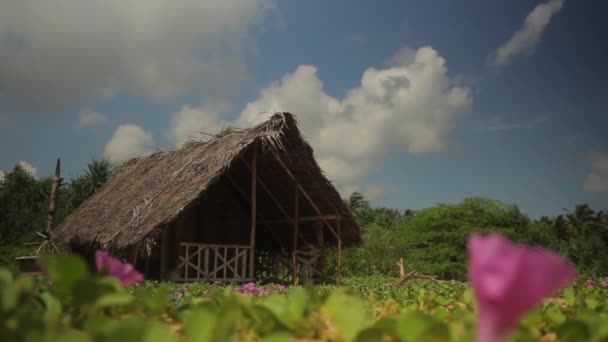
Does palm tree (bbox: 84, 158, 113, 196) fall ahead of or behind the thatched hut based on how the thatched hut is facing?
behind

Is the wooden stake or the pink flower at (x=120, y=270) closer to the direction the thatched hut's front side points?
the pink flower

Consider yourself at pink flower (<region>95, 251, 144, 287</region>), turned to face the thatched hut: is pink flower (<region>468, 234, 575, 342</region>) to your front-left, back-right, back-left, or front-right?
back-right

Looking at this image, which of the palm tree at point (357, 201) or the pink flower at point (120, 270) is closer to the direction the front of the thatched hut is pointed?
the pink flower

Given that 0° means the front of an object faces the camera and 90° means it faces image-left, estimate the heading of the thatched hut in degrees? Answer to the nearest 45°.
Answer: approximately 315°

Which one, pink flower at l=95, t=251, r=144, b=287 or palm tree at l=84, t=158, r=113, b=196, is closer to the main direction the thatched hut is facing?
the pink flower

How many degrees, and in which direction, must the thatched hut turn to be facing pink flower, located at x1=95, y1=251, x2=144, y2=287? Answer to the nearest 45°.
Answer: approximately 45° to its right

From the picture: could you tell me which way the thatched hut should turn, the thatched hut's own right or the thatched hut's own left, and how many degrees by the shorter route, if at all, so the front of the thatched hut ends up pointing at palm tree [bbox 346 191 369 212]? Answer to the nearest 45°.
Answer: approximately 90° to the thatched hut's own left
